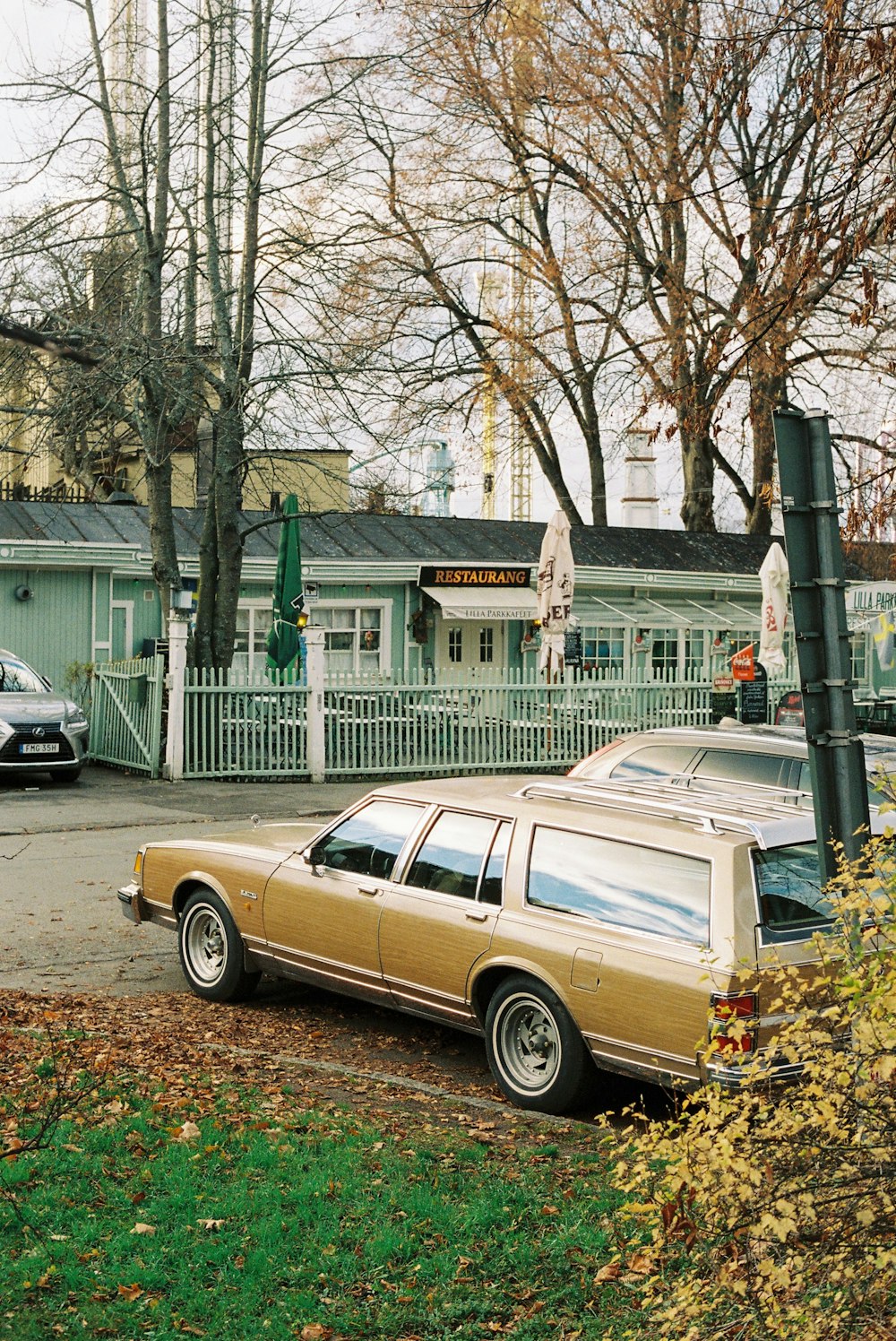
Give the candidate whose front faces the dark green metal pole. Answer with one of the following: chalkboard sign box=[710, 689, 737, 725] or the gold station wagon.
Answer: the chalkboard sign

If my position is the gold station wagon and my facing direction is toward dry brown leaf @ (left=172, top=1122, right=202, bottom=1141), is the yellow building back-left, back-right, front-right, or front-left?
back-right

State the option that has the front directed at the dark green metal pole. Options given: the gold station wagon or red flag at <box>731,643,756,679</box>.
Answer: the red flag

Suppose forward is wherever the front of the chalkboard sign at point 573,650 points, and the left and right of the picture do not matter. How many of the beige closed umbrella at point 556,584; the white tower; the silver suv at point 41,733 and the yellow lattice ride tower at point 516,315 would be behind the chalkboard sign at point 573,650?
2

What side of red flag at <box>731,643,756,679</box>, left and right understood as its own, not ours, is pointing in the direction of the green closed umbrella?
right

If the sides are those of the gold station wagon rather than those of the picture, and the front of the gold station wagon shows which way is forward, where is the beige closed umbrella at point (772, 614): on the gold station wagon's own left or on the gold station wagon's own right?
on the gold station wagon's own right

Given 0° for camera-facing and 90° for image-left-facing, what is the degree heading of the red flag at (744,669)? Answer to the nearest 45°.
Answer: approximately 0°

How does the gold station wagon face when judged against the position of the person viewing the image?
facing away from the viewer and to the left of the viewer

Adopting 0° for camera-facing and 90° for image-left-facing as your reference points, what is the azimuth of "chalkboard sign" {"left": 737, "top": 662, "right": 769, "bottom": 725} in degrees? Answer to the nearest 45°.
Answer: approximately 0°

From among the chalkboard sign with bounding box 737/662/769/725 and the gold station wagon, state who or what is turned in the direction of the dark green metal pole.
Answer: the chalkboard sign
